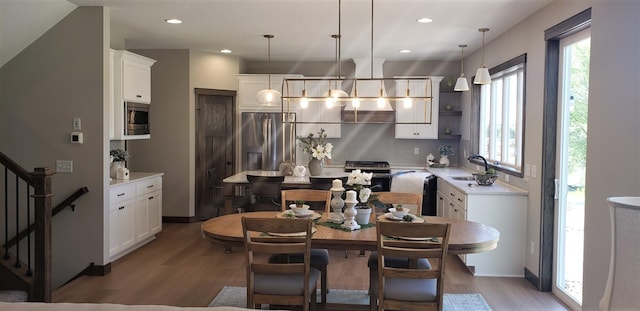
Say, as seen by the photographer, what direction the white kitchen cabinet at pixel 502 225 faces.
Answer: facing to the left of the viewer

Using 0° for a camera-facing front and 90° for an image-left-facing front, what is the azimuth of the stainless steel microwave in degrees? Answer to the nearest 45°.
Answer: approximately 315°

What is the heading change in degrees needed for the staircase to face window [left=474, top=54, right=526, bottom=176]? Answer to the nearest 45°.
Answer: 0° — it already faces it

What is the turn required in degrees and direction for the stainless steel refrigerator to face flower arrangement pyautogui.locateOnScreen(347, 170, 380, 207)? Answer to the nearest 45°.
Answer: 0° — it already faces it

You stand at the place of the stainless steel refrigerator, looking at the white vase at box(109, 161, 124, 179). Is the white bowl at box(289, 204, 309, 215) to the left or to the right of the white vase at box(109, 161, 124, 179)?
left

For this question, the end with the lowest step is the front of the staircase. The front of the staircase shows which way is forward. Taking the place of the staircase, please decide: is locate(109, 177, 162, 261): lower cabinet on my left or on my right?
on my left

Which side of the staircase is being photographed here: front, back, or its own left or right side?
right

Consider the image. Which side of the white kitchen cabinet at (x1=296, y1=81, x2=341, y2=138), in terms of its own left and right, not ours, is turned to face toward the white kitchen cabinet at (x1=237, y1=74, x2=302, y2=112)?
right
